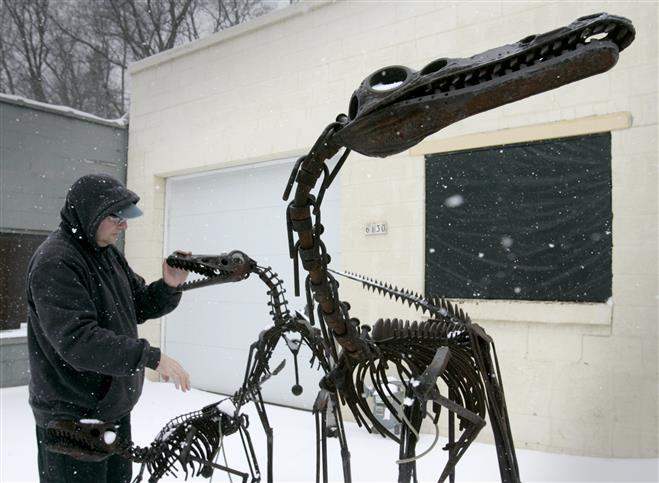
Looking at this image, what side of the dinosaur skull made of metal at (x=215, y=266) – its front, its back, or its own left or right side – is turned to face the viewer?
left

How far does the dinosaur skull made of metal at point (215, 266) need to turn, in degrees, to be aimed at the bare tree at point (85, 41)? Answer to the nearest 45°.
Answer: approximately 90° to its right

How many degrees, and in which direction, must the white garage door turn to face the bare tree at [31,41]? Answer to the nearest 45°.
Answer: approximately 90° to its right

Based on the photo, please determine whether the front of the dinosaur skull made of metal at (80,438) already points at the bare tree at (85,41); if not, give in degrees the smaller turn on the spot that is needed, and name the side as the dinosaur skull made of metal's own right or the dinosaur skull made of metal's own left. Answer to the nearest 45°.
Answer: approximately 90° to the dinosaur skull made of metal's own right

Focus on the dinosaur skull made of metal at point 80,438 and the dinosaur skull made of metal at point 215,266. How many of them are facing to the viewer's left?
2

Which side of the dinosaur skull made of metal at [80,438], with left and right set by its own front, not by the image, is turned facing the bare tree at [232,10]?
right

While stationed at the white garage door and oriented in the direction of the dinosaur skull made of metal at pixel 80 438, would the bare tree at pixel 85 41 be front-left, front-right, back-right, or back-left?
back-right

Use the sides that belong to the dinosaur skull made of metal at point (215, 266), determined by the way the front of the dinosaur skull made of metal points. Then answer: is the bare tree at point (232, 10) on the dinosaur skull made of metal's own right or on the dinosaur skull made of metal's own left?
on the dinosaur skull made of metal's own right

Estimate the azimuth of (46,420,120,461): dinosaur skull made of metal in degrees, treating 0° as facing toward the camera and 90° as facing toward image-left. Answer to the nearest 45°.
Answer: approximately 90°

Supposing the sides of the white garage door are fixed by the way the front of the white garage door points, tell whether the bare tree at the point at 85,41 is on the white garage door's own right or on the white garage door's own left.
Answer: on the white garage door's own right

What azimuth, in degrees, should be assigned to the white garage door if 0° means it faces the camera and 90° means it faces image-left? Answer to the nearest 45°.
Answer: approximately 45°

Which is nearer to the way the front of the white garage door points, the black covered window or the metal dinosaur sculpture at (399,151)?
the metal dinosaur sculpture
